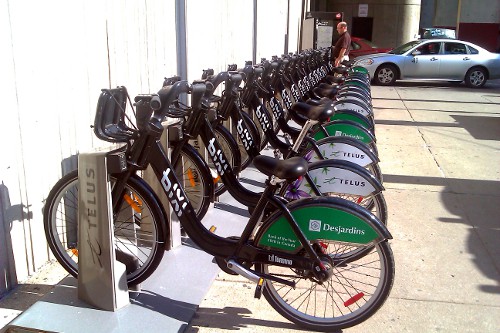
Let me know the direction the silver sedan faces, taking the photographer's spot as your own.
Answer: facing to the left of the viewer

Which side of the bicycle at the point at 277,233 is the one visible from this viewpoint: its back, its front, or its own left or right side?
left

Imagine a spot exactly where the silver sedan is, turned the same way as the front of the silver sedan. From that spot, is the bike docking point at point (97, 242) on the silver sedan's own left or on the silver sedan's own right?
on the silver sedan's own left

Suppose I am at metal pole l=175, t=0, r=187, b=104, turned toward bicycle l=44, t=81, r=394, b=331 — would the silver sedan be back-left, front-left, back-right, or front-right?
back-left

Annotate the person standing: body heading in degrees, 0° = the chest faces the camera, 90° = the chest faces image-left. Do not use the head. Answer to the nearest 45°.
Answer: approximately 90°

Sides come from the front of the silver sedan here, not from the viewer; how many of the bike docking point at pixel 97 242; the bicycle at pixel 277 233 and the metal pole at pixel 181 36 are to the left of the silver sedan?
3

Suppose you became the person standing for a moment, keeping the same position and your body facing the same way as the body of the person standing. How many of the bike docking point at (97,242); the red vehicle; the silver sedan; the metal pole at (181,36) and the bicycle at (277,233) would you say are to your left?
3

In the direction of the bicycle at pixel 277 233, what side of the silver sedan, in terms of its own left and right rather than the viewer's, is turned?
left

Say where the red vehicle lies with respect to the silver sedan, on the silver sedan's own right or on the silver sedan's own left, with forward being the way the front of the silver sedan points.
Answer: on the silver sedan's own right
